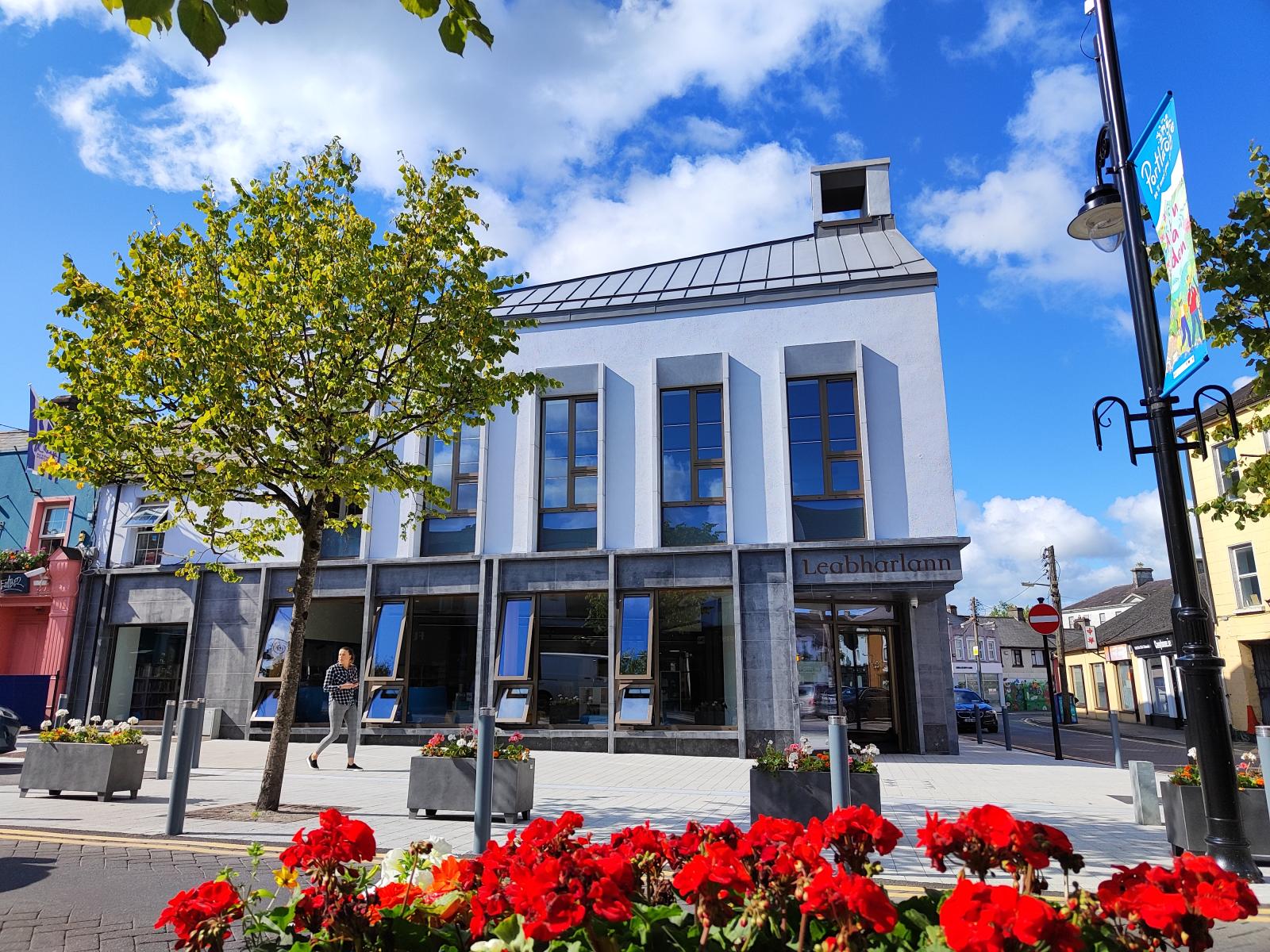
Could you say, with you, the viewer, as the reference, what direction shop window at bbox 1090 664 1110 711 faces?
facing the viewer and to the left of the viewer

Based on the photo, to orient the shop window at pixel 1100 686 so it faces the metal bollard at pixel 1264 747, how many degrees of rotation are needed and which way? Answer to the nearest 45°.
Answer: approximately 45° to its left

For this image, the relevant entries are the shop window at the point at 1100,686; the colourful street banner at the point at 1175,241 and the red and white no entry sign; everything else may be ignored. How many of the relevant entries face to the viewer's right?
0

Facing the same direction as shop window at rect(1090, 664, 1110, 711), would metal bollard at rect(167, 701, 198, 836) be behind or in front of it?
in front

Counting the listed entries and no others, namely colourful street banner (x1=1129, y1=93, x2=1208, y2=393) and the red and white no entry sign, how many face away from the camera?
0

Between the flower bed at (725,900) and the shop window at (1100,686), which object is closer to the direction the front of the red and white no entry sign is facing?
the flower bed

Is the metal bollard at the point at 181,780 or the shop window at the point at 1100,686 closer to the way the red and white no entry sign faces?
the metal bollard

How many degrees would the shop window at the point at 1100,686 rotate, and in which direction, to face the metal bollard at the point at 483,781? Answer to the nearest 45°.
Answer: approximately 45° to its left

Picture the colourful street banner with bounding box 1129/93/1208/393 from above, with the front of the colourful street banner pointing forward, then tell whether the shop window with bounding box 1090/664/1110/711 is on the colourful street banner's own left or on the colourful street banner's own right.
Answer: on the colourful street banner's own right

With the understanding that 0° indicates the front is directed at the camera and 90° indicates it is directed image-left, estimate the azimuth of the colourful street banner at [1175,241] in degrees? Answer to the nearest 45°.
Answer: approximately 45°

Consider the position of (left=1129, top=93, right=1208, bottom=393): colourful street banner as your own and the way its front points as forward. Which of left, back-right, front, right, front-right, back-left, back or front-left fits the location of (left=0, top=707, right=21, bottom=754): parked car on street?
front-right

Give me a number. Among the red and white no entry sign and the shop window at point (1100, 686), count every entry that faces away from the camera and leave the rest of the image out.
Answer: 0

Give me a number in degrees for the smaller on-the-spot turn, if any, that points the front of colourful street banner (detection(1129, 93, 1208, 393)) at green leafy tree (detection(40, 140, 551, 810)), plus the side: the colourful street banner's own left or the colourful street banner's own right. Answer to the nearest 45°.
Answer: approximately 45° to the colourful street banner's own right

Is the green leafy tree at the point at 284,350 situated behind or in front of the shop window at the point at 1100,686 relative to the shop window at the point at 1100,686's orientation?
in front

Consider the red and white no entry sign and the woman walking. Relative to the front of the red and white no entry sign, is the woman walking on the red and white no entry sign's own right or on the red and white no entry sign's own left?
on the red and white no entry sign's own right

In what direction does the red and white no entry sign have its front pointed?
toward the camera

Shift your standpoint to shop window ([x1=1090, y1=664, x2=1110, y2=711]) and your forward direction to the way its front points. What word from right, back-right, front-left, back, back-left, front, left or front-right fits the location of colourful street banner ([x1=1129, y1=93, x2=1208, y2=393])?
front-left
